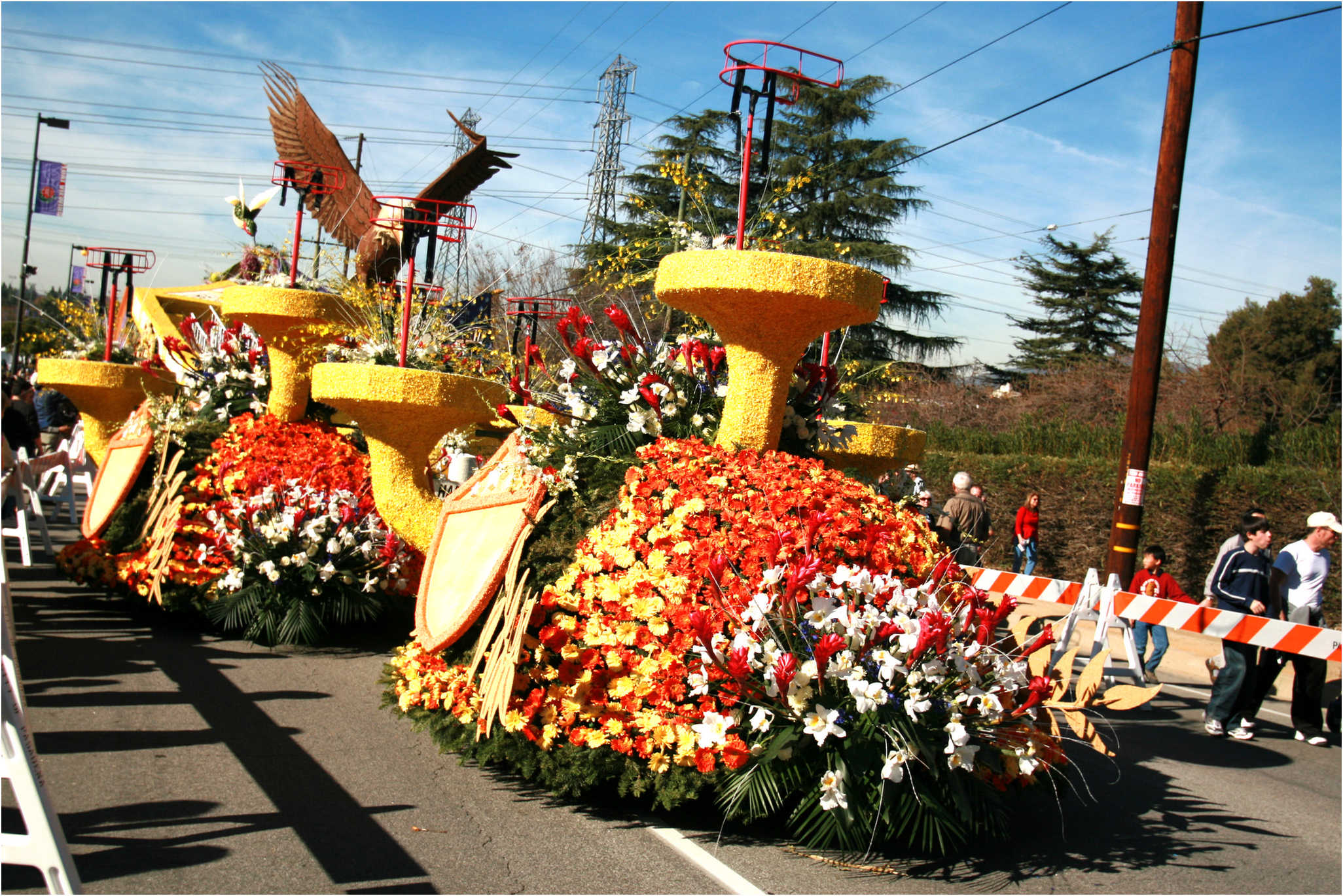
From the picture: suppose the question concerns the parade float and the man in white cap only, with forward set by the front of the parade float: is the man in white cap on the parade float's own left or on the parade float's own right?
on the parade float's own left

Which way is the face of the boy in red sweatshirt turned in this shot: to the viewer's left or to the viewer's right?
to the viewer's left

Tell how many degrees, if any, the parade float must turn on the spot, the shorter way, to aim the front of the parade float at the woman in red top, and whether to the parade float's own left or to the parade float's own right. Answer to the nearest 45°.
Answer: approximately 90° to the parade float's own left

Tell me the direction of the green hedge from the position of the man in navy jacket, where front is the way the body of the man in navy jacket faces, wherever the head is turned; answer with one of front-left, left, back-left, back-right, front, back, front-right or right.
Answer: back-left

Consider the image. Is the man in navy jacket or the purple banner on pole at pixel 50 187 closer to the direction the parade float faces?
the man in navy jacket

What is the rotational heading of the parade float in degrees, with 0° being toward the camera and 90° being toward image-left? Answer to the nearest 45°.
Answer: approximately 315°

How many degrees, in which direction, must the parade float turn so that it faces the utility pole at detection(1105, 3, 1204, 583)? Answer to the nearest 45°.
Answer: approximately 90° to its left

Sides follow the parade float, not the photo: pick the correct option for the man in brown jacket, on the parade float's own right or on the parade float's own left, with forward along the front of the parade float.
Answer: on the parade float's own left

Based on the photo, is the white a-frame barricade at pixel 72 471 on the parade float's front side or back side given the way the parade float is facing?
on the back side

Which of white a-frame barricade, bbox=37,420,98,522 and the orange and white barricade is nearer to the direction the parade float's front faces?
the orange and white barricade

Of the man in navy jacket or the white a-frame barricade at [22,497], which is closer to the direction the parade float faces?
the man in navy jacket

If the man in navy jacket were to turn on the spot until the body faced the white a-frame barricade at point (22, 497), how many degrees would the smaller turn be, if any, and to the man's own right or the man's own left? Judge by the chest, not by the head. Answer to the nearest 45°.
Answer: approximately 135° to the man's own right

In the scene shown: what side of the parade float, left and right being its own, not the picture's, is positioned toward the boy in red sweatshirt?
left
